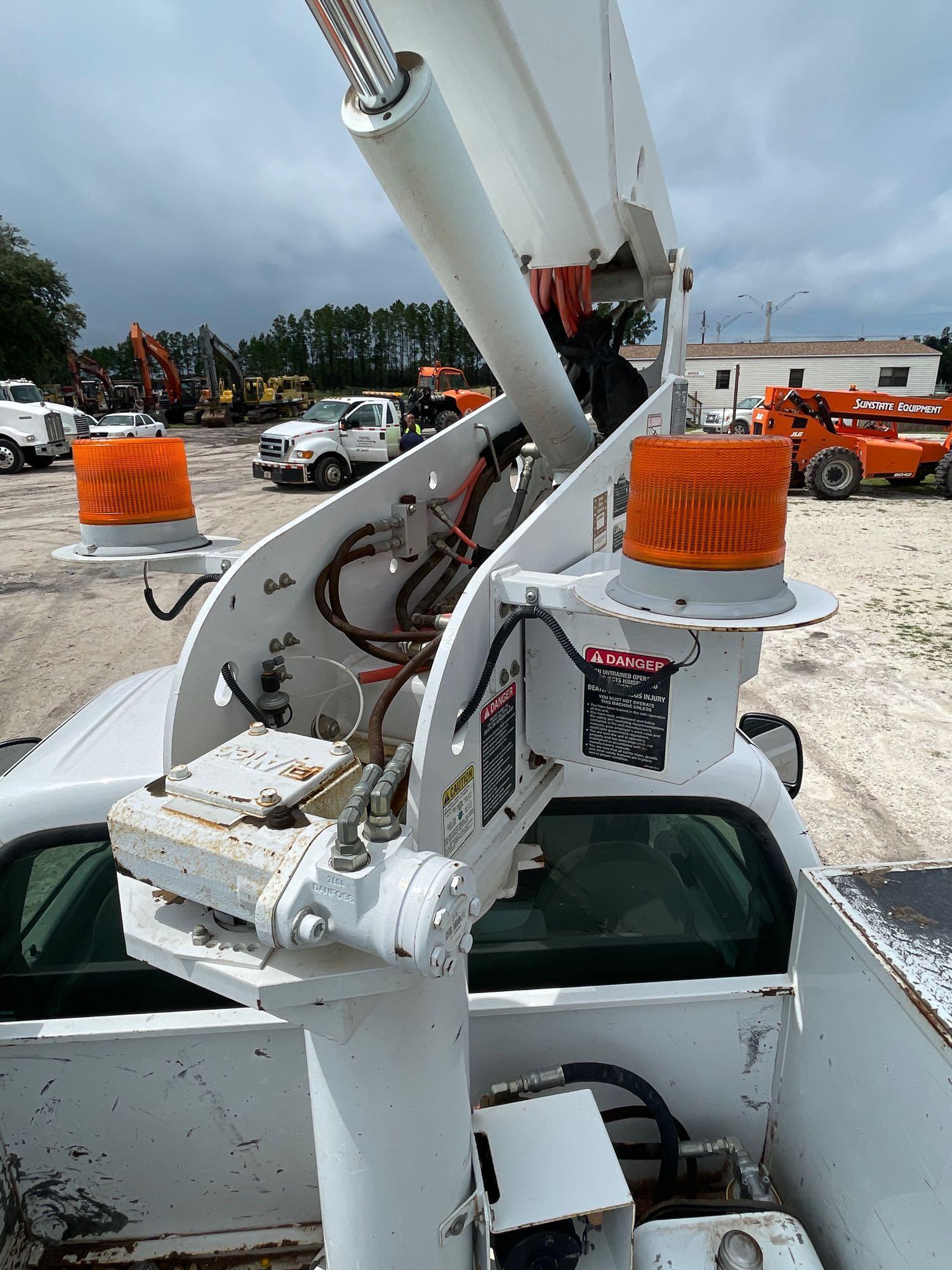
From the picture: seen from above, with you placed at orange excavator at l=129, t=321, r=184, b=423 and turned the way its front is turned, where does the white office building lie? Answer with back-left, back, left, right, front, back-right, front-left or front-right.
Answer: back-left

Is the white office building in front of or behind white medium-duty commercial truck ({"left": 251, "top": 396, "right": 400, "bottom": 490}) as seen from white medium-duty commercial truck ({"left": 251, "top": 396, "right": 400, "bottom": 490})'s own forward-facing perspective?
behind

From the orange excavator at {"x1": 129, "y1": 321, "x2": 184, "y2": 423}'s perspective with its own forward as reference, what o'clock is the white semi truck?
The white semi truck is roughly at 11 o'clock from the orange excavator.

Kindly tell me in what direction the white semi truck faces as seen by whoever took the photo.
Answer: facing the viewer and to the right of the viewer

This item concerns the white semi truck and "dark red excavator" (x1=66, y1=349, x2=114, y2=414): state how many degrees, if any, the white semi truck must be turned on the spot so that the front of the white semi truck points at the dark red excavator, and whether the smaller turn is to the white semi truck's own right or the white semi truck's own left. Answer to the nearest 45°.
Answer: approximately 135° to the white semi truck's own left

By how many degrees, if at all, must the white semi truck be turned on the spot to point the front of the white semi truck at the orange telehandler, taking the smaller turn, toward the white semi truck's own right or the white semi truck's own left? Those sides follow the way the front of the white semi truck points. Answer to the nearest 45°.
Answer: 0° — it already faces it

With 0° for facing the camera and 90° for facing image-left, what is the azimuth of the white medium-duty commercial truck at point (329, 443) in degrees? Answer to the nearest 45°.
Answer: approximately 45°

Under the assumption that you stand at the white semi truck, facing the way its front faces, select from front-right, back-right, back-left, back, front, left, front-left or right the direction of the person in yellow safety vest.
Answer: front

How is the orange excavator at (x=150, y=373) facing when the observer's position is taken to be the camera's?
facing the viewer and to the left of the viewer
